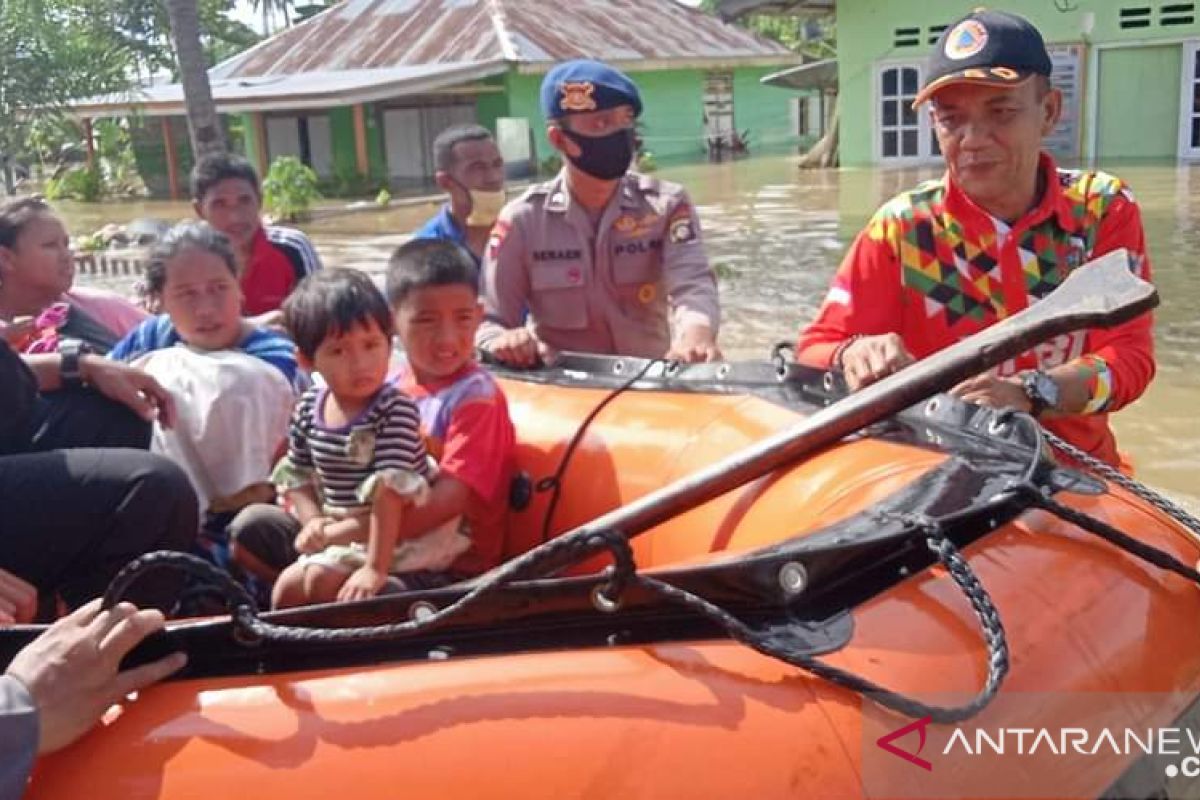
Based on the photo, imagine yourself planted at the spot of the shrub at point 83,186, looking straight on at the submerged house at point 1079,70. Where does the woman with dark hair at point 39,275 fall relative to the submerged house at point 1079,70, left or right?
right

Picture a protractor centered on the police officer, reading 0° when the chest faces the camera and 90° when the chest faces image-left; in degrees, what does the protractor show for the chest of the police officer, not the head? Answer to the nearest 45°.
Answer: approximately 0°

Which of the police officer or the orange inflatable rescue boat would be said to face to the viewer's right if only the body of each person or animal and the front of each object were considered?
the orange inflatable rescue boat

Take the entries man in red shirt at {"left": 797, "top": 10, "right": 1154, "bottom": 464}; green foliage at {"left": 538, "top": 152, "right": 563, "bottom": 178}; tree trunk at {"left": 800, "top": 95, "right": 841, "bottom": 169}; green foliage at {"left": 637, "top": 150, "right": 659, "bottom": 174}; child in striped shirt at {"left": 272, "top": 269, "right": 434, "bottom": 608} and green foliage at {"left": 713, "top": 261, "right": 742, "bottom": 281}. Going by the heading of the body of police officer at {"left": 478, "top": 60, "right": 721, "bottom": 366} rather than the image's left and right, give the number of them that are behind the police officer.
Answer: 4

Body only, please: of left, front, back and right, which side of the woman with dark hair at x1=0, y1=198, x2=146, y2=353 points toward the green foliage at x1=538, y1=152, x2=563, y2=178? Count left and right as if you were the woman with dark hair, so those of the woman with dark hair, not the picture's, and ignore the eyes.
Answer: left

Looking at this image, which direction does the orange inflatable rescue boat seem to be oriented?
to the viewer's right

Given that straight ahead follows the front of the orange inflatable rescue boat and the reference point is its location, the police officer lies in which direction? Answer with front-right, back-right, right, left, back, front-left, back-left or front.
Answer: left

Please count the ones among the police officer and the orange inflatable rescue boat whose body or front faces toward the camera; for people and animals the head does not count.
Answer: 1

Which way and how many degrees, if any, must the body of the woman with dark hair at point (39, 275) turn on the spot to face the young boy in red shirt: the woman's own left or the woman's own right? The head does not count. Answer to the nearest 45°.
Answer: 0° — they already face them

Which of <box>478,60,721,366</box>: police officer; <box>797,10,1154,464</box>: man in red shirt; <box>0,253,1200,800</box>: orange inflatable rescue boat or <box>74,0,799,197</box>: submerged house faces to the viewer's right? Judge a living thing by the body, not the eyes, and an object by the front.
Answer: the orange inflatable rescue boat

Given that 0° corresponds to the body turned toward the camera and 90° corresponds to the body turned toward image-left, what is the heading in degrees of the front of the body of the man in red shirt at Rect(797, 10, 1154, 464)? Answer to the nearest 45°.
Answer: approximately 45°

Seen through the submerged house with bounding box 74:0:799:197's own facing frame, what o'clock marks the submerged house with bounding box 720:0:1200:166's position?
the submerged house with bounding box 720:0:1200:166 is roughly at 9 o'clock from the submerged house with bounding box 74:0:799:197.

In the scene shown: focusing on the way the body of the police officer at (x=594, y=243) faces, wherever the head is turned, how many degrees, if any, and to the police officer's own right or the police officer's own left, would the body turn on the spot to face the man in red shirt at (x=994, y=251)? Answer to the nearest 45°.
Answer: approximately 45° to the police officer's own left

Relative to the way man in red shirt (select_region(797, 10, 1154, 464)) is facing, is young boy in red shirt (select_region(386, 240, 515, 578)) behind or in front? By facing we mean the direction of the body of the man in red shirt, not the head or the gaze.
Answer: in front
